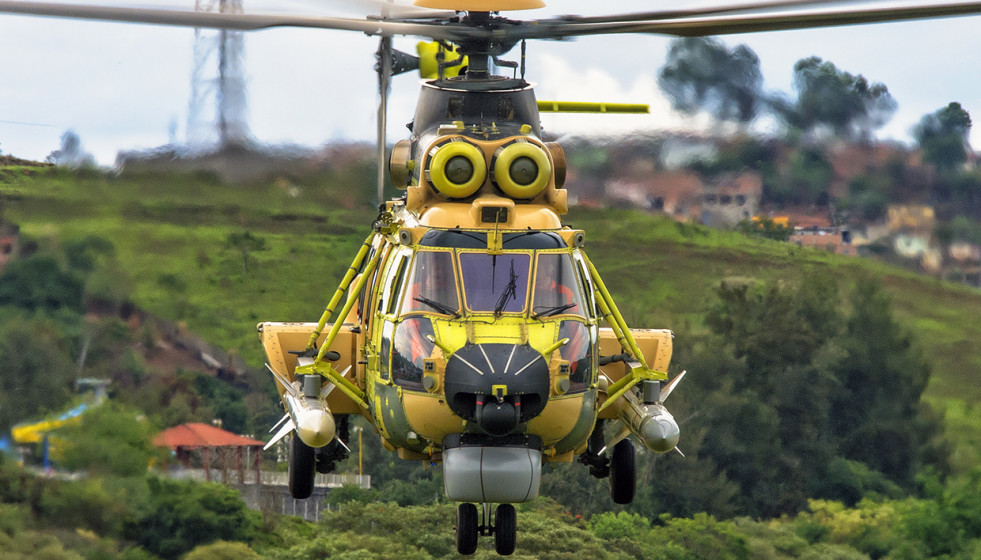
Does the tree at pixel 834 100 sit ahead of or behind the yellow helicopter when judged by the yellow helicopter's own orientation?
behind

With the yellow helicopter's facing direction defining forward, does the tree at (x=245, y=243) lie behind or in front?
behind

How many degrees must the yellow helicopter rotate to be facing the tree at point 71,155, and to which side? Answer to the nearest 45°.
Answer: approximately 135° to its right

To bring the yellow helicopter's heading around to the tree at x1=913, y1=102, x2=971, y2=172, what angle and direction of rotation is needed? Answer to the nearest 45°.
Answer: approximately 135° to its left

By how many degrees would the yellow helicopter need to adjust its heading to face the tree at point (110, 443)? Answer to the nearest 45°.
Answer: approximately 135° to its right

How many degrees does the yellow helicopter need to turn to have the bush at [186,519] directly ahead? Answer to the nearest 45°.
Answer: approximately 135° to its right

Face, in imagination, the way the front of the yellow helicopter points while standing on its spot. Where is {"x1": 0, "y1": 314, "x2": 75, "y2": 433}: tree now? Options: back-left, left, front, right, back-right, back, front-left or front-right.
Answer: back-right

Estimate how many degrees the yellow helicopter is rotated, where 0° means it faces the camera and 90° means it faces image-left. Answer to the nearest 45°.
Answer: approximately 0°

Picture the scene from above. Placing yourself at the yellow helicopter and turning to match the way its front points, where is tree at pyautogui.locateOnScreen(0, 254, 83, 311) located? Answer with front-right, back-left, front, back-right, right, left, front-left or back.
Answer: back-right

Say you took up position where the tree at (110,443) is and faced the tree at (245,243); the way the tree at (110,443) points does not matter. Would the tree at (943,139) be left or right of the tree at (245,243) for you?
right
